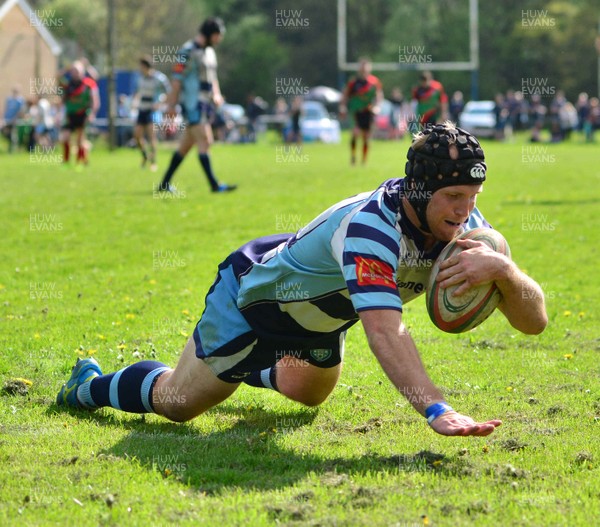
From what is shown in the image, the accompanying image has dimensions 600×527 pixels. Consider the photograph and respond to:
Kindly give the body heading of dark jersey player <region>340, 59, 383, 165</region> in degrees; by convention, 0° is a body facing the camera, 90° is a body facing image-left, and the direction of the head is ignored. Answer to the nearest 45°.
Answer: approximately 0°

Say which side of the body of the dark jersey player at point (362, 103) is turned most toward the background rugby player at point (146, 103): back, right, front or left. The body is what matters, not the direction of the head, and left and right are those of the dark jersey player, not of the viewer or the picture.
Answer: right

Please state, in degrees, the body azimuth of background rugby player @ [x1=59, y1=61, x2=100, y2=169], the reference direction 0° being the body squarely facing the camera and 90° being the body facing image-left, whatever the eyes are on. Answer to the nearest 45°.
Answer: approximately 0°

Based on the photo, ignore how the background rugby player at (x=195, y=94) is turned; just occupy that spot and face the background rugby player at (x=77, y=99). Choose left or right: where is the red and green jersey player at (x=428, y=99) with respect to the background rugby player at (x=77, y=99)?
right

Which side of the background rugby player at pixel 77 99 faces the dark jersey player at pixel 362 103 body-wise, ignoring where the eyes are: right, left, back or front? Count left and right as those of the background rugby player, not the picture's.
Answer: left

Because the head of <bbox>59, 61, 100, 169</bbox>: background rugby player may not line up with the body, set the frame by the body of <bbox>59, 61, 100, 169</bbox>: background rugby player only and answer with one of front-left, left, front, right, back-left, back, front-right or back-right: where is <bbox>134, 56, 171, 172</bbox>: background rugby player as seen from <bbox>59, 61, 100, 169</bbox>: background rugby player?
left
